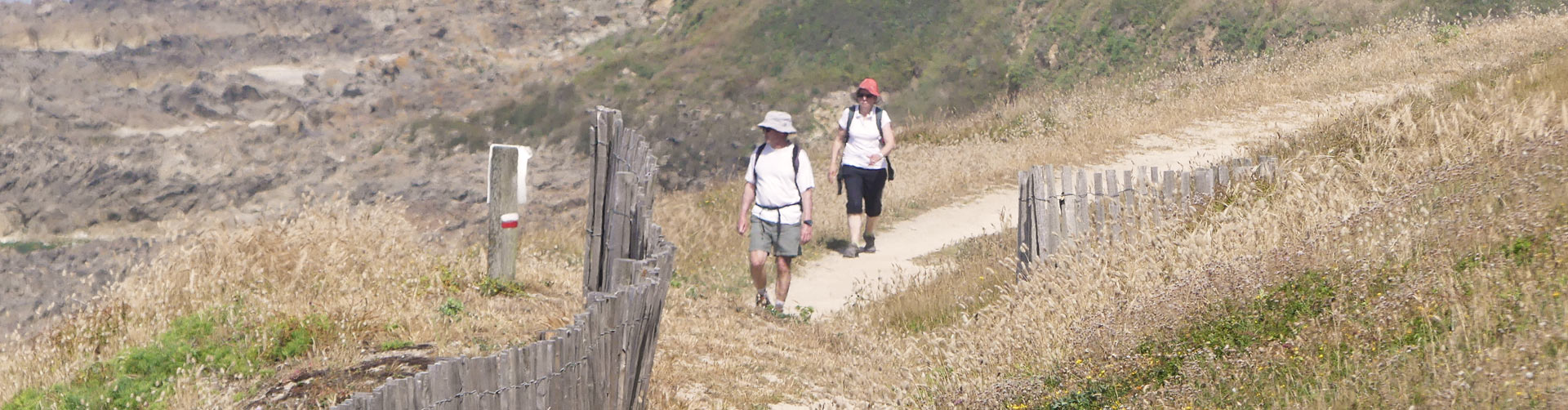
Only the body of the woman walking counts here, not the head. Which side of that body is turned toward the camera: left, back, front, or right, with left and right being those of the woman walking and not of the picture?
front

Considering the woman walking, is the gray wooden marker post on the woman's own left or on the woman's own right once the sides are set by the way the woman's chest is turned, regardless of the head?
on the woman's own right

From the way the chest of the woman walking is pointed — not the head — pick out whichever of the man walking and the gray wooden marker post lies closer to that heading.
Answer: the man walking

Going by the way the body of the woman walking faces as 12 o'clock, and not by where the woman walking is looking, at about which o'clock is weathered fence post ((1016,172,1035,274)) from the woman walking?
The weathered fence post is roughly at 11 o'clock from the woman walking.

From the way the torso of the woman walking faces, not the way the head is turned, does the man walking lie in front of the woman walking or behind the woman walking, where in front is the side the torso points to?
in front
